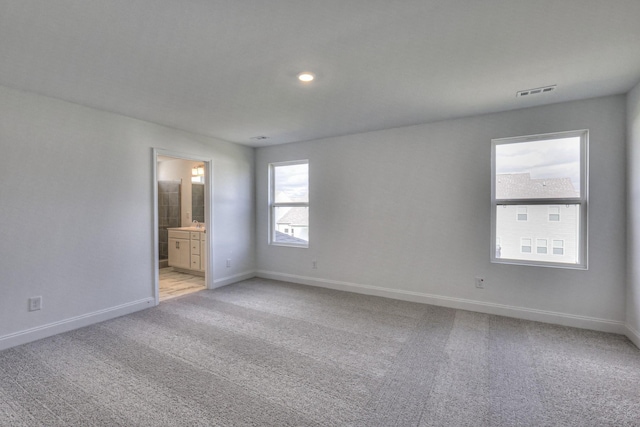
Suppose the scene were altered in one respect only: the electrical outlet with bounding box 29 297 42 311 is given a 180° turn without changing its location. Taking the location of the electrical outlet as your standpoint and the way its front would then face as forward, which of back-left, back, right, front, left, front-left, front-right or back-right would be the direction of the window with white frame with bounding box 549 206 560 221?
back-right

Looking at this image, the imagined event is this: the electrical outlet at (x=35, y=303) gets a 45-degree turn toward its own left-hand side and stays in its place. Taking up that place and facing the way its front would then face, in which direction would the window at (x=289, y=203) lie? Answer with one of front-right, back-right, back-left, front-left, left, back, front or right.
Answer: front-left

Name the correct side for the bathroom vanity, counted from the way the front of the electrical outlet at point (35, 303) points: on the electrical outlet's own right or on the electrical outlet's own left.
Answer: on the electrical outlet's own left

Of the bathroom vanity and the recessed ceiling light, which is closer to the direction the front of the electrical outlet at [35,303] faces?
the recessed ceiling light

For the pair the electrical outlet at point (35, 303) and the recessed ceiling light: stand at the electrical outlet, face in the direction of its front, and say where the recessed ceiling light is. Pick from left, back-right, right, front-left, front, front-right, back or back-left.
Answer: front-left

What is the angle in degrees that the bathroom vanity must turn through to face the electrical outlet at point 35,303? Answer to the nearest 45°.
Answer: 0° — it already faces it

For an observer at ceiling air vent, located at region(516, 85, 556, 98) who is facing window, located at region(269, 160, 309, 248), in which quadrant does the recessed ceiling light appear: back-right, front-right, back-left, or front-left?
front-left

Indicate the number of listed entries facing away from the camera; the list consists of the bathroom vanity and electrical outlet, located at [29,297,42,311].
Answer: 0

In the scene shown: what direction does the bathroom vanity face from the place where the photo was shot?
facing the viewer and to the left of the viewer

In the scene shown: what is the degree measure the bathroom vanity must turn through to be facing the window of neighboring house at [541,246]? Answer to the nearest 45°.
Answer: approximately 90° to its left

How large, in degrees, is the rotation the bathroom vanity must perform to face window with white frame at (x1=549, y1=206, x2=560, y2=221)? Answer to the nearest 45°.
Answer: approximately 90° to its left

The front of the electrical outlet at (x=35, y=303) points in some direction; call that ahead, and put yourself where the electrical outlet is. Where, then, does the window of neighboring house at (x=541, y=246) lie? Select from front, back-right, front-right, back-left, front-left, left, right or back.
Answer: front-left

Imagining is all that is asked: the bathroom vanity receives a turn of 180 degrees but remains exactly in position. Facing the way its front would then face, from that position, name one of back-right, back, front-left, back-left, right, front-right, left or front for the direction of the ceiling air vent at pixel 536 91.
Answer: right
